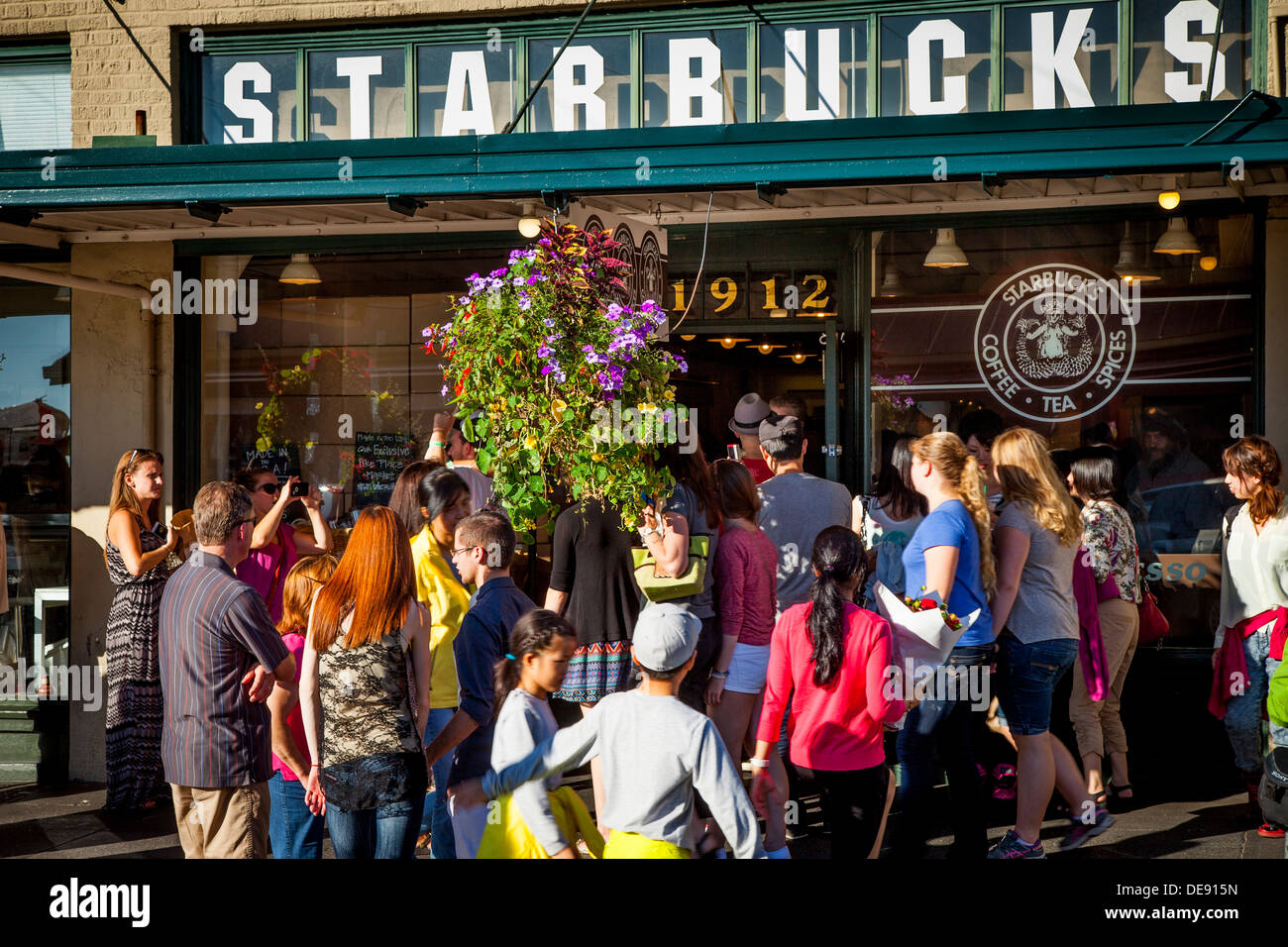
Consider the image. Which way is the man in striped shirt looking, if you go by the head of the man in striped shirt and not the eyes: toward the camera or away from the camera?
away from the camera

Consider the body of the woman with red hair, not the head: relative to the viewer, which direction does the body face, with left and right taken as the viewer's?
facing away from the viewer

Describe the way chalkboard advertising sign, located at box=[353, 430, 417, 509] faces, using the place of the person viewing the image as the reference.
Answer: facing the viewer

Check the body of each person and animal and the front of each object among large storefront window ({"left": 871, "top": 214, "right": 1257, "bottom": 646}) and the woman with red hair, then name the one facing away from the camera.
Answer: the woman with red hair

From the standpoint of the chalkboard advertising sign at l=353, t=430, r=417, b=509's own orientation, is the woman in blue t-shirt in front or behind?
in front

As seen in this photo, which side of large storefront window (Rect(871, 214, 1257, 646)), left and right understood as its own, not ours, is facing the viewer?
front

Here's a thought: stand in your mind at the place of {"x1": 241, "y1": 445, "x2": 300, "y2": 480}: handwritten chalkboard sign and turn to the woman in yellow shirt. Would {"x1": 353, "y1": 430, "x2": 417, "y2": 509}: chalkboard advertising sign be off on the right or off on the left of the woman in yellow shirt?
left

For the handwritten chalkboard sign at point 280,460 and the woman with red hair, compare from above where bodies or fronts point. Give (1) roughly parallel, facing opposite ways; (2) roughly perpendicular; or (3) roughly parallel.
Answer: roughly parallel, facing opposite ways

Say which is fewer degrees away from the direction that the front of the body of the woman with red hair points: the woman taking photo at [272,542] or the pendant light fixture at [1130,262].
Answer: the woman taking photo

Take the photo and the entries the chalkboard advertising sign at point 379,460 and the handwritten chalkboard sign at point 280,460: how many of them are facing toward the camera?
2

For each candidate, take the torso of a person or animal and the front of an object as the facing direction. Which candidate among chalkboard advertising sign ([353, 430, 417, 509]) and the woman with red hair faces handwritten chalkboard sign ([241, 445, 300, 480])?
the woman with red hair

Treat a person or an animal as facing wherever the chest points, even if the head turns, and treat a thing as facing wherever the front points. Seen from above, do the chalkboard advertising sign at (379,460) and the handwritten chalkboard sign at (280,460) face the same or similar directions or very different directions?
same or similar directions

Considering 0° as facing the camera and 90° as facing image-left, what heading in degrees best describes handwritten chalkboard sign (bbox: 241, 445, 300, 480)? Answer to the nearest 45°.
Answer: approximately 0°

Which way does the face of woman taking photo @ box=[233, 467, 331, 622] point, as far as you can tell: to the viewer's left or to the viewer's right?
to the viewer's right
